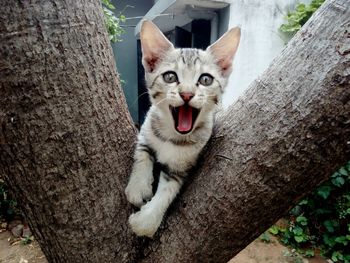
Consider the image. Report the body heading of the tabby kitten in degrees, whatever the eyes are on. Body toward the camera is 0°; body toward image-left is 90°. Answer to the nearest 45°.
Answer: approximately 0°
